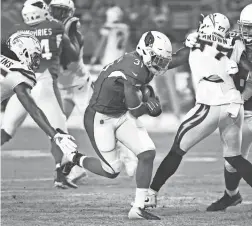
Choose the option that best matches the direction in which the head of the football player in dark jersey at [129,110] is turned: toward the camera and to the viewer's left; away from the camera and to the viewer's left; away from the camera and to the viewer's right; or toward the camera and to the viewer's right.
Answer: toward the camera and to the viewer's right

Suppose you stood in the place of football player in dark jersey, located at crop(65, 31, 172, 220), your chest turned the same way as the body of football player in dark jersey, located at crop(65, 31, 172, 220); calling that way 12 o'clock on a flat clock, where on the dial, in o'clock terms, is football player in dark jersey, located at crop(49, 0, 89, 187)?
football player in dark jersey, located at crop(49, 0, 89, 187) is roughly at 7 o'clock from football player in dark jersey, located at crop(65, 31, 172, 220).

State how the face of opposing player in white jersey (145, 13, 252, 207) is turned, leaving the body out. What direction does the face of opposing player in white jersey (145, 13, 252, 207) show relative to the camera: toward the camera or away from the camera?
away from the camera

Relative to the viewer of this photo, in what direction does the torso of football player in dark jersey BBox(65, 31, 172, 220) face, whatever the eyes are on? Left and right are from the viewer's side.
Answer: facing the viewer and to the right of the viewer
